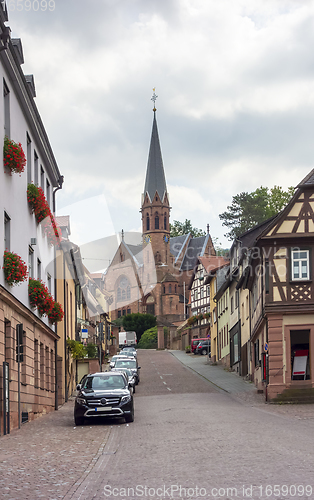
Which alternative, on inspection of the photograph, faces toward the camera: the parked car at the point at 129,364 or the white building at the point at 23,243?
the parked car

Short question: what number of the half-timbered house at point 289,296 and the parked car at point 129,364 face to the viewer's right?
0

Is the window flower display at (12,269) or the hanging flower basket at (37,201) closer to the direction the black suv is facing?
the window flower display

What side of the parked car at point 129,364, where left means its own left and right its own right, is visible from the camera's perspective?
front

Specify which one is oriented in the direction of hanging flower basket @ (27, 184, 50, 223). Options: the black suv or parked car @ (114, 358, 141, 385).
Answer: the parked car

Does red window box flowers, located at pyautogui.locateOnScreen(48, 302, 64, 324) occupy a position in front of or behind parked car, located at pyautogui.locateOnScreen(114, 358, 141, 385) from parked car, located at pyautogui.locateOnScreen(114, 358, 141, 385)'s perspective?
in front

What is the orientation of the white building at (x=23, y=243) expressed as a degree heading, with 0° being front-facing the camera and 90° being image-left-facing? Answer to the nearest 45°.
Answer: approximately 270°

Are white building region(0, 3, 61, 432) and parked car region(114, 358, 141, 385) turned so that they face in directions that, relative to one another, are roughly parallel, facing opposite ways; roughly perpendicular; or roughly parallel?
roughly perpendicular

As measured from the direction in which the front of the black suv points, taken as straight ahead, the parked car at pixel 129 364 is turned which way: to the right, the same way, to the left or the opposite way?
the same way

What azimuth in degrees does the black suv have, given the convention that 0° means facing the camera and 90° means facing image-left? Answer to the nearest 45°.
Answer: approximately 0°

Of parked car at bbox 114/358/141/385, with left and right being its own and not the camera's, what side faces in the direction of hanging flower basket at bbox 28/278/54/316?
front

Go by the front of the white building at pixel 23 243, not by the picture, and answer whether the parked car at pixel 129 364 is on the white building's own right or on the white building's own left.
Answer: on the white building's own left

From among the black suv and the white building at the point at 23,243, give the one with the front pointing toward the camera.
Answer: the black suv

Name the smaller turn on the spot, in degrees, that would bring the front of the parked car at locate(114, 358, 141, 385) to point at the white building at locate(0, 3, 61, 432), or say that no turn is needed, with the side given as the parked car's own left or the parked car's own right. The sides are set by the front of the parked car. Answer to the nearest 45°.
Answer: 0° — it already faces it
